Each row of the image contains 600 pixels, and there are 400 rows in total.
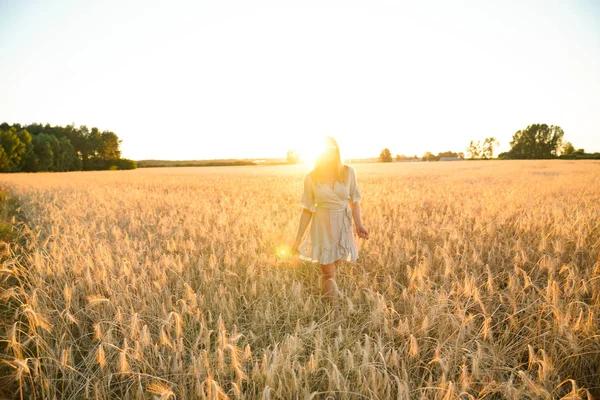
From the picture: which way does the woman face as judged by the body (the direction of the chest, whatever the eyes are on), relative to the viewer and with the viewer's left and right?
facing the viewer
